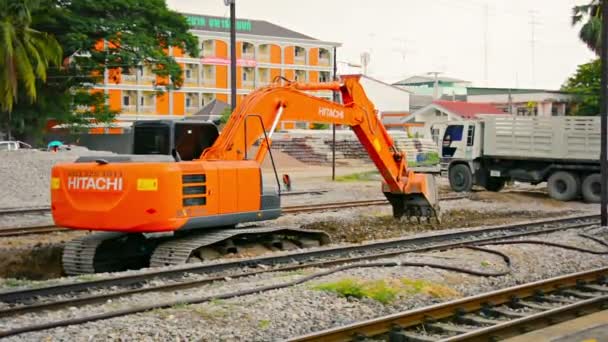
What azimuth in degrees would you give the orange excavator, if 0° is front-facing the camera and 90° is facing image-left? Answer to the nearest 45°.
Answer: approximately 225°

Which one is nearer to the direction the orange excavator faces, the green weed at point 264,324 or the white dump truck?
the white dump truck

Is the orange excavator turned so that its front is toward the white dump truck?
yes

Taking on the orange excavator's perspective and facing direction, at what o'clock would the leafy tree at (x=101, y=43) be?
The leafy tree is roughly at 10 o'clock from the orange excavator.

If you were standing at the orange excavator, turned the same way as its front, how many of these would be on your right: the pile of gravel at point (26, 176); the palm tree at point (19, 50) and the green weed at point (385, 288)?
1

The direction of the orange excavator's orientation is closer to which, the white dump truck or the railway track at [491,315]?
the white dump truck

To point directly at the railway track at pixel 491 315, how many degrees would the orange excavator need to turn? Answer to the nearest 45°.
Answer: approximately 90° to its right

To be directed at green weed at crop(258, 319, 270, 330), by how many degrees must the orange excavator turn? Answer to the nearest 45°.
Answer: approximately 135° to its right
